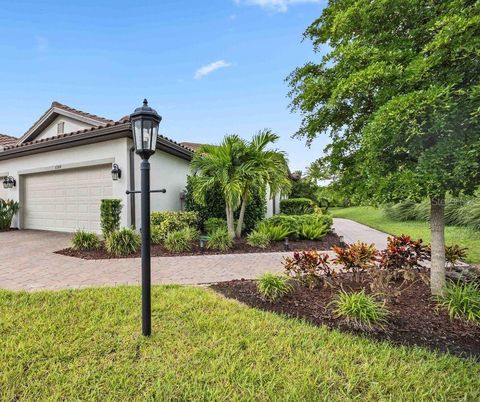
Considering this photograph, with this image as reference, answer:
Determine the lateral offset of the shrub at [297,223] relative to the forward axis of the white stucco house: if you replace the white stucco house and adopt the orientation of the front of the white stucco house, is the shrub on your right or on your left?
on your left

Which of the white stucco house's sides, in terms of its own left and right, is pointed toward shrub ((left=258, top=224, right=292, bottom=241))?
left

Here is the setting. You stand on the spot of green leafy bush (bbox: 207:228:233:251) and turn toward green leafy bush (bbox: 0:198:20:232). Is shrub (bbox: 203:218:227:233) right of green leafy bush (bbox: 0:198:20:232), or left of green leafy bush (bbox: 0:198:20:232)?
right

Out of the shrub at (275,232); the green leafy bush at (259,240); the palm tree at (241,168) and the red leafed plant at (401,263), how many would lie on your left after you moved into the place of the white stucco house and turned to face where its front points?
4

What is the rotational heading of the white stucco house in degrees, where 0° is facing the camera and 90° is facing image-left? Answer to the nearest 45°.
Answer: approximately 45°

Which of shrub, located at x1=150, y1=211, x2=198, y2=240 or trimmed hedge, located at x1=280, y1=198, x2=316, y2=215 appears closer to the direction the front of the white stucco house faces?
the shrub

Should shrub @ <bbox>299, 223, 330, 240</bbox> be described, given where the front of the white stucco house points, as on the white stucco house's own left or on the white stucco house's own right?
on the white stucco house's own left

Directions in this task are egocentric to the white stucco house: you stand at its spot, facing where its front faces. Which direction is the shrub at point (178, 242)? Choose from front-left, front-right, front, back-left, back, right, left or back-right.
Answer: left

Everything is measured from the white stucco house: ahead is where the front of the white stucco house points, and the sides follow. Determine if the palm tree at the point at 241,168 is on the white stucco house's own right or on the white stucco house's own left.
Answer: on the white stucco house's own left
